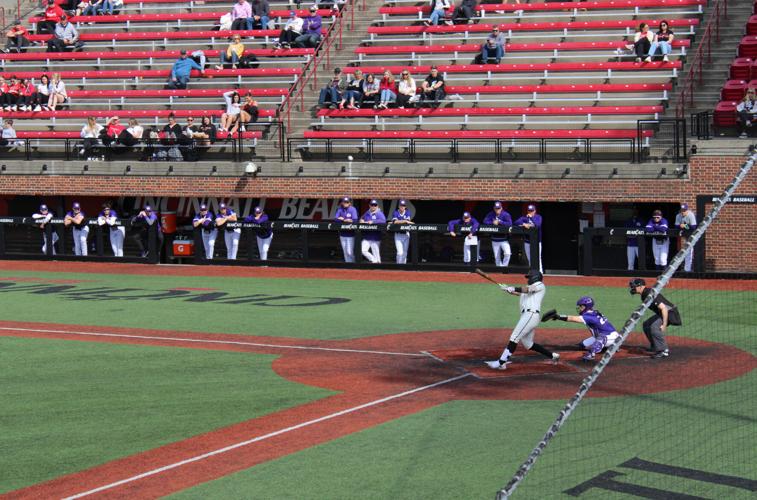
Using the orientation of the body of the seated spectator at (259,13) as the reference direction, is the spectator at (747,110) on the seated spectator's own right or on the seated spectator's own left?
on the seated spectator's own left

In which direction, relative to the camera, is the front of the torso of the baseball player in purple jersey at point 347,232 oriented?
toward the camera

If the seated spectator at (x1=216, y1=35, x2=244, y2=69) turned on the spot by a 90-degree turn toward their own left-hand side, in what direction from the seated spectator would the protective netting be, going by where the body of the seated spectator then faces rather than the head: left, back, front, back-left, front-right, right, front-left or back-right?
front-right

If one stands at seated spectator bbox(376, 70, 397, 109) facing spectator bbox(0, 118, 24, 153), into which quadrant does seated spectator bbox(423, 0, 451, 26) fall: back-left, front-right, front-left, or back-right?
back-right

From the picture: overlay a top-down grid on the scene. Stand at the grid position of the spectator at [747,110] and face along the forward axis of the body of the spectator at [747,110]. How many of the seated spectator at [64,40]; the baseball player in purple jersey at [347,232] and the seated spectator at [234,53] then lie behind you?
0

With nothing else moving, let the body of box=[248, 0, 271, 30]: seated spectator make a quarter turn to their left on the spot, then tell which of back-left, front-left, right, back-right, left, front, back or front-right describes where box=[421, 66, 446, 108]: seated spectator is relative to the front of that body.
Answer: front-right

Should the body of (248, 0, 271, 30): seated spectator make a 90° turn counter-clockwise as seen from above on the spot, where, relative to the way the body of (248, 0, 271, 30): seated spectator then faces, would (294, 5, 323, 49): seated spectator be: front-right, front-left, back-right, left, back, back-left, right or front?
front-right

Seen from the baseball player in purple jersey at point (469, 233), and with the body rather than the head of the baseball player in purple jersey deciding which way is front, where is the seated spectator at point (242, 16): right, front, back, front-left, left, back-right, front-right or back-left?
back-right

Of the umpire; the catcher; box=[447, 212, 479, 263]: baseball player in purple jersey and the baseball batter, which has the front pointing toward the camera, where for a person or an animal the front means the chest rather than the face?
the baseball player in purple jersey

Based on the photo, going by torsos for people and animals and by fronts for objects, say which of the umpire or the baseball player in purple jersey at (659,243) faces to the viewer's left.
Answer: the umpire

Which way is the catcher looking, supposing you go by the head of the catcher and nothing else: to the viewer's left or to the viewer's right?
to the viewer's left

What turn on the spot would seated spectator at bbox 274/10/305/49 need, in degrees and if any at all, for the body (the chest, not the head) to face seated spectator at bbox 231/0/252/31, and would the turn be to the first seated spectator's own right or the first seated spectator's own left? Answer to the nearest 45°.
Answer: approximately 90° to the first seated spectator's own right

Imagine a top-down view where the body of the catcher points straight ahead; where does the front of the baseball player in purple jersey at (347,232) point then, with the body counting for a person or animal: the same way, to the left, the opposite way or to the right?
to the left

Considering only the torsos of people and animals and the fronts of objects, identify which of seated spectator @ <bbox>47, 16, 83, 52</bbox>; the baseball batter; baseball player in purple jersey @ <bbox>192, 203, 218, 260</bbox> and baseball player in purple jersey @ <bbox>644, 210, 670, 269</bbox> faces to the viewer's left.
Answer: the baseball batter

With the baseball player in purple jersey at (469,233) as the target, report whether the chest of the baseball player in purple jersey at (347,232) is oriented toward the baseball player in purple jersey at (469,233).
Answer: no

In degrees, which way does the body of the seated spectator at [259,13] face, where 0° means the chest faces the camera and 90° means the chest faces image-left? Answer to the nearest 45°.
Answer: approximately 0°

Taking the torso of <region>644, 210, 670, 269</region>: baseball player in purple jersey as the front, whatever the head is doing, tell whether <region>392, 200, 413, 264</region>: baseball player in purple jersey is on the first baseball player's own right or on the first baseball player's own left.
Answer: on the first baseball player's own right

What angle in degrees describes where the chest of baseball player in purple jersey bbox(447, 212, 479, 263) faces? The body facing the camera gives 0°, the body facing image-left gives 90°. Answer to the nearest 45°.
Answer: approximately 0°

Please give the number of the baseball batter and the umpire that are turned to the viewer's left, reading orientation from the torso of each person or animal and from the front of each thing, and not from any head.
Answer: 2

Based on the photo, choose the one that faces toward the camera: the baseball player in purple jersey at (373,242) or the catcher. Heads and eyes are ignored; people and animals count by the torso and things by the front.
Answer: the baseball player in purple jersey

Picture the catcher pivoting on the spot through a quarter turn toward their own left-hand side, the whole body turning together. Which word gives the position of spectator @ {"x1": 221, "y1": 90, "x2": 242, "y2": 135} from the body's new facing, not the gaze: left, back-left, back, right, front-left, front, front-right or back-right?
back-right
